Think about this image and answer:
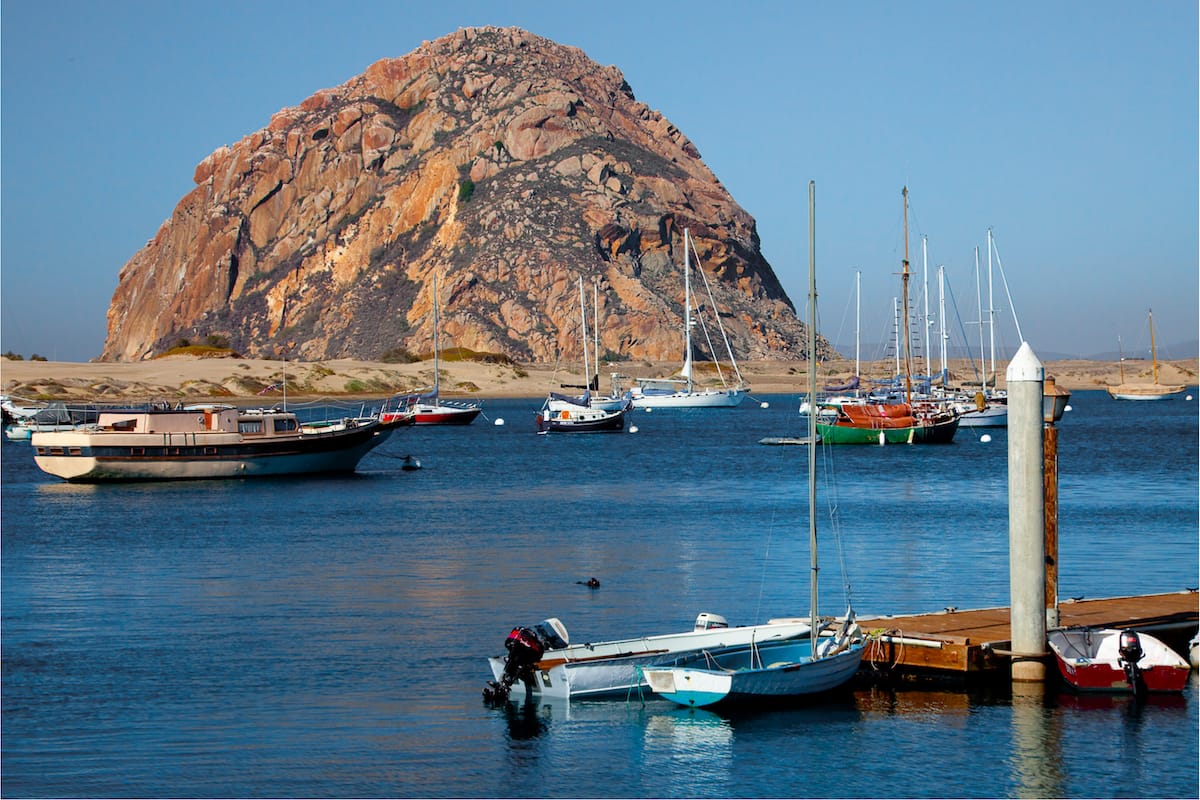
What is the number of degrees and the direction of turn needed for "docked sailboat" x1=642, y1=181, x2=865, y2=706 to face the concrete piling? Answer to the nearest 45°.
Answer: approximately 45° to its right

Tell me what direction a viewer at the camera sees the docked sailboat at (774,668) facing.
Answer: facing away from the viewer and to the right of the viewer

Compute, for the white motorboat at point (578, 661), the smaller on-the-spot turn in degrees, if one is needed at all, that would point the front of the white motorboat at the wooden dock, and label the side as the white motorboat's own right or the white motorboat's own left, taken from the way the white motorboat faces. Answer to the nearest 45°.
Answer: approximately 45° to the white motorboat's own right

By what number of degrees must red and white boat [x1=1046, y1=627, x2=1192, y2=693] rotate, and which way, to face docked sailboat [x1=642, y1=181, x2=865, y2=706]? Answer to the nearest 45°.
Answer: approximately 45° to its left

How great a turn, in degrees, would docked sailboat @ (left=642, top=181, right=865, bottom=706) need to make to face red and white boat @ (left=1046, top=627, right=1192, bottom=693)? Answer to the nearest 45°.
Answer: approximately 45° to its right

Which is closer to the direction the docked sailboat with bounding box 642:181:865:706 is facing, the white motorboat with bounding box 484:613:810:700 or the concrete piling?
the concrete piling

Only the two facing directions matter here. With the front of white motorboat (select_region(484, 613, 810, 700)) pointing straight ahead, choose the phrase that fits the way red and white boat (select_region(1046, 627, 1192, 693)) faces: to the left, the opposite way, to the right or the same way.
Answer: to the left

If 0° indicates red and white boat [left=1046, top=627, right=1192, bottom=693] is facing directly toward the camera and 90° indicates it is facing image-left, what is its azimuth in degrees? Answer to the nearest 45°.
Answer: approximately 135°

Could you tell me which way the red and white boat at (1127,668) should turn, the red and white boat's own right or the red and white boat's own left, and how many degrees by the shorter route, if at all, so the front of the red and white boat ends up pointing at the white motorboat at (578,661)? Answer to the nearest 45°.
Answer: approximately 45° to the red and white boat's own left

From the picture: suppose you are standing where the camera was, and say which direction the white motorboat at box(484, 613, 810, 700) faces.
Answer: facing away from the viewer and to the right of the viewer

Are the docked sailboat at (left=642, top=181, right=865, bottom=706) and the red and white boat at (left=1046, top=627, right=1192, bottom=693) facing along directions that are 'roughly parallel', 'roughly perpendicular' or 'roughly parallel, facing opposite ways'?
roughly perpendicular
